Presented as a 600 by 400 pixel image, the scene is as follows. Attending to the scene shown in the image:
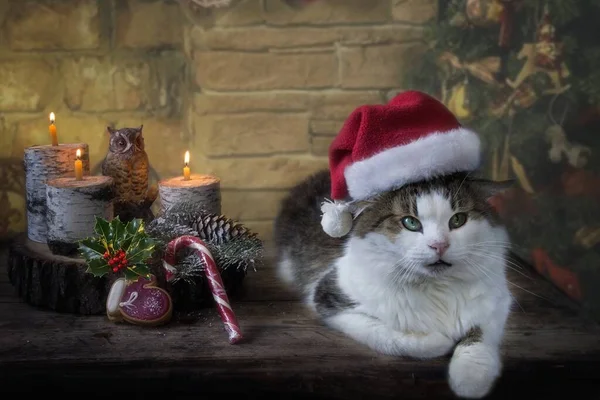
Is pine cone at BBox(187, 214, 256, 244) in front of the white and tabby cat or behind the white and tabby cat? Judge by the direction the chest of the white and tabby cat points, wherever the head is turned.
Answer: behind

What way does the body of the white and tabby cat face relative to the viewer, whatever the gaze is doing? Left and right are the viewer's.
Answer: facing the viewer and to the right of the viewer

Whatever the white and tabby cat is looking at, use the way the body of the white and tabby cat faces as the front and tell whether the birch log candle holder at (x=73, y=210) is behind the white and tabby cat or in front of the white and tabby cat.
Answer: behind

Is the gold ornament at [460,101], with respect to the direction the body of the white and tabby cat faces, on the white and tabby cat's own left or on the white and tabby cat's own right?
on the white and tabby cat's own left

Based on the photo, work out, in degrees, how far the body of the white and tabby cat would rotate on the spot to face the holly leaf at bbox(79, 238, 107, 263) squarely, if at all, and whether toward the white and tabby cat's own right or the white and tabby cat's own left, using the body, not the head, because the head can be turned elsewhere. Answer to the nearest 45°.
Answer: approximately 135° to the white and tabby cat's own right

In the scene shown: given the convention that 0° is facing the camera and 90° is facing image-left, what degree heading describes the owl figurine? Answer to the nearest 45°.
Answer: approximately 315°

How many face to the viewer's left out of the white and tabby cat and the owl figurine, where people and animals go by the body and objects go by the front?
0
